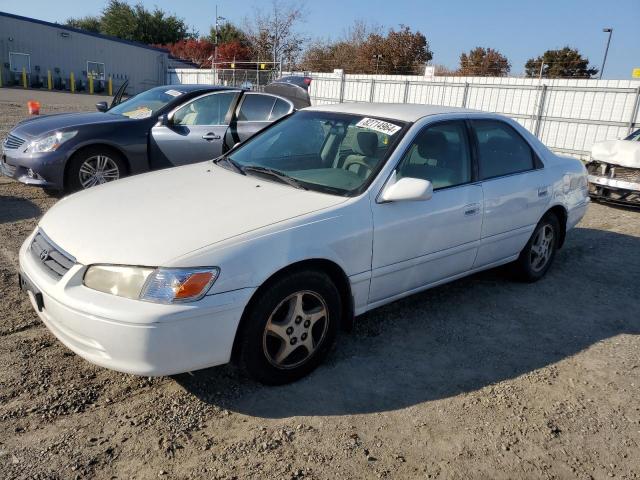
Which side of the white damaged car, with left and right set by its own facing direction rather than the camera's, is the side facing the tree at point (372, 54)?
right

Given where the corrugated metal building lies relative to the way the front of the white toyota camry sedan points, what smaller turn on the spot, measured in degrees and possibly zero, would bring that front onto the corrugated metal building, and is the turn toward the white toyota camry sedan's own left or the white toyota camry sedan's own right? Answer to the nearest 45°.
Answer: approximately 90° to the white toyota camry sedan's own right

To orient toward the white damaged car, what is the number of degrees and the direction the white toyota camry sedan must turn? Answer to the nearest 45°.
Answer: approximately 180°

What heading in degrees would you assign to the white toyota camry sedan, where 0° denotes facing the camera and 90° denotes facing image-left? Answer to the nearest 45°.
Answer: approximately 45°

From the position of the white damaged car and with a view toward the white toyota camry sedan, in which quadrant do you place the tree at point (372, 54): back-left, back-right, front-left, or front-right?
back-right

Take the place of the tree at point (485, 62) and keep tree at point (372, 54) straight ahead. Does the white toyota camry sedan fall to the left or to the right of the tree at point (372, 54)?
left

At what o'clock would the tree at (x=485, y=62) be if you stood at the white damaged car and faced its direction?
The tree is roughly at 4 o'clock from the white damaged car.

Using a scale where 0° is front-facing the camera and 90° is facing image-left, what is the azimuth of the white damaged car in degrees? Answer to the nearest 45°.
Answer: approximately 45°

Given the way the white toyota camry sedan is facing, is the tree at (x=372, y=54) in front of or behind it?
behind
